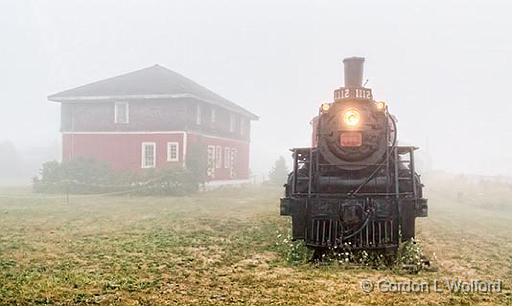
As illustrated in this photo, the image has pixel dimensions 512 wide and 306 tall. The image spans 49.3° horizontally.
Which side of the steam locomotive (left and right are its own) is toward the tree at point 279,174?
back

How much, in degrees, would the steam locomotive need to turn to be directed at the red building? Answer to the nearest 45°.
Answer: approximately 135° to its right

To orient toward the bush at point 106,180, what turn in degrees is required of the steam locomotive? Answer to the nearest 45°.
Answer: approximately 135° to its right

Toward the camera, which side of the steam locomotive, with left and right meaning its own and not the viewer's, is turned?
front

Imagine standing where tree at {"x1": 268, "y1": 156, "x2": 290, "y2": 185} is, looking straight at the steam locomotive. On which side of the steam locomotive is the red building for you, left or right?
right
